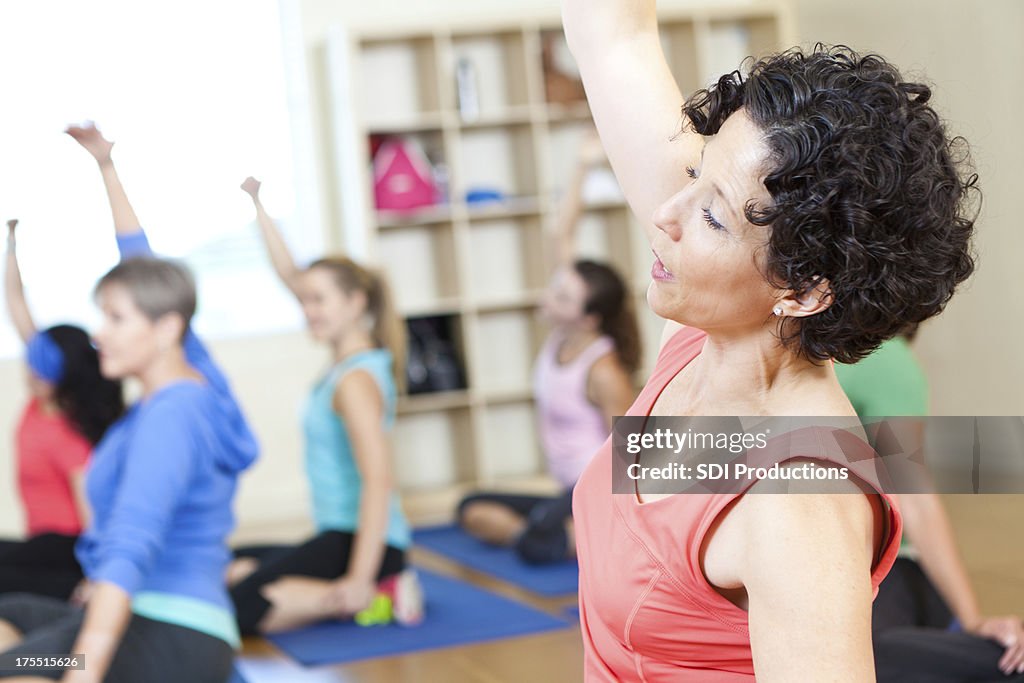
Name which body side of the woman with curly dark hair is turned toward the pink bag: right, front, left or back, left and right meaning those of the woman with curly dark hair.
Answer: right

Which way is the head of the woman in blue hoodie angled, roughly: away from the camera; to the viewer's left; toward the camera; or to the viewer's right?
to the viewer's left

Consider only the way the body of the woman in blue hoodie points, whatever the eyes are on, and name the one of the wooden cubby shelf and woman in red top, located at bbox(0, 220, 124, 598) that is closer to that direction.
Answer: the woman in red top

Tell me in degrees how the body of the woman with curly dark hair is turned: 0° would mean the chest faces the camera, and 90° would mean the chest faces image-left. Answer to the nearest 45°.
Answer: approximately 45°

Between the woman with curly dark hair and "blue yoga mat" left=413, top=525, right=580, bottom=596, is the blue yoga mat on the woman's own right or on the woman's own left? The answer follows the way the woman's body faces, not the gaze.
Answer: on the woman's own right

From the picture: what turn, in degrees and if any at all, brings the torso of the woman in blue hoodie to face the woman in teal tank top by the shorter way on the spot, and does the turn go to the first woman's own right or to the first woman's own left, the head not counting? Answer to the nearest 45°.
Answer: approximately 135° to the first woman's own right

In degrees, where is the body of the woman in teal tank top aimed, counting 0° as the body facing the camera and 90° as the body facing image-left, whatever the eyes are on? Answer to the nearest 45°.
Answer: approximately 90°

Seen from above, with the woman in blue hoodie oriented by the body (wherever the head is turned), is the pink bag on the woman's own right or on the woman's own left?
on the woman's own right

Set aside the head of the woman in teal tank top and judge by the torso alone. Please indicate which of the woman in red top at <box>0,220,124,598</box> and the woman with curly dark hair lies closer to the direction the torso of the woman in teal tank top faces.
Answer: the woman in red top

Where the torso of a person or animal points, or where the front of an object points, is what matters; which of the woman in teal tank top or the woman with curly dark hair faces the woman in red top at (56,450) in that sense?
the woman in teal tank top

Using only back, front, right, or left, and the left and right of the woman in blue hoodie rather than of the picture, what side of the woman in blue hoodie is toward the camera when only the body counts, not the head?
left

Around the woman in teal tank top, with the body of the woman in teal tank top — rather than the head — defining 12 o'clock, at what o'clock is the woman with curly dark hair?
The woman with curly dark hair is roughly at 9 o'clock from the woman in teal tank top.
